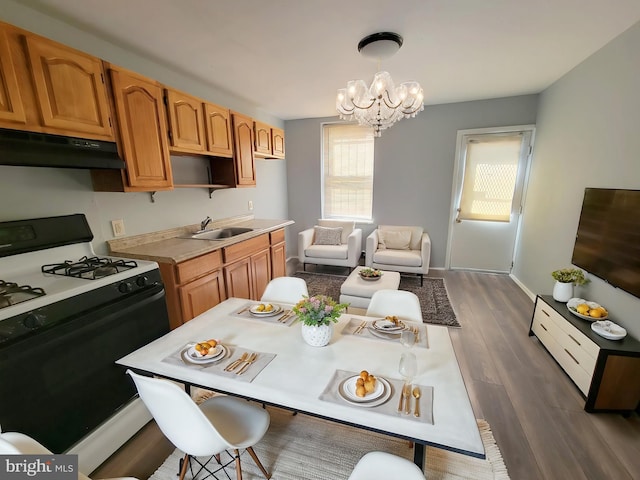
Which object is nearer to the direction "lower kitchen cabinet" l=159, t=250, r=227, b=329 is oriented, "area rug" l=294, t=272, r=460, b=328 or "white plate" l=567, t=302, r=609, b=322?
the white plate

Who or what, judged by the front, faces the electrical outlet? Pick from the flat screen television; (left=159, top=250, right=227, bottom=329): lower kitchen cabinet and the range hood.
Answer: the flat screen television

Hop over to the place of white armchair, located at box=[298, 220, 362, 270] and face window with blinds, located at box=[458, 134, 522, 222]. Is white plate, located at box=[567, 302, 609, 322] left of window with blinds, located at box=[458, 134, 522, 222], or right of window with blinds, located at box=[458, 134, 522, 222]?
right

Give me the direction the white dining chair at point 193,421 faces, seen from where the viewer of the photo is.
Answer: facing away from the viewer and to the right of the viewer

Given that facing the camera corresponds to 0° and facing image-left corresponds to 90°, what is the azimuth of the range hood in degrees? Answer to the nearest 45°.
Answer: approximately 315°

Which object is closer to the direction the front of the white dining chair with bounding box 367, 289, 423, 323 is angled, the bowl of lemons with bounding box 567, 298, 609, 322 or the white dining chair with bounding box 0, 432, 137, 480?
the white dining chair

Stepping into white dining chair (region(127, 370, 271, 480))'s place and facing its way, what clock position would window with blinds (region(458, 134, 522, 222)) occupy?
The window with blinds is roughly at 1 o'clock from the white dining chair.

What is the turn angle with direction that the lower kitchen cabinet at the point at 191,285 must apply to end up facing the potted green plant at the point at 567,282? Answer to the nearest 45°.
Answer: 0° — it already faces it

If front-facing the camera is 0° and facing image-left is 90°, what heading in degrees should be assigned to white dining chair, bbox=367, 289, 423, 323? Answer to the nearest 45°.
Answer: approximately 0°

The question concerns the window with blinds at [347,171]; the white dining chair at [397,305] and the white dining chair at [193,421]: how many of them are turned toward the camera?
2

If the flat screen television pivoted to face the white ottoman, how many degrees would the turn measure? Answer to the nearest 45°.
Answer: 0° — it already faces it

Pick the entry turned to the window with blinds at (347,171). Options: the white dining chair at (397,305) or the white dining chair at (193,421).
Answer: the white dining chair at (193,421)

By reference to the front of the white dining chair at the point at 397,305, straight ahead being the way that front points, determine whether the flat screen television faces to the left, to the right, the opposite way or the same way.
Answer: to the right
